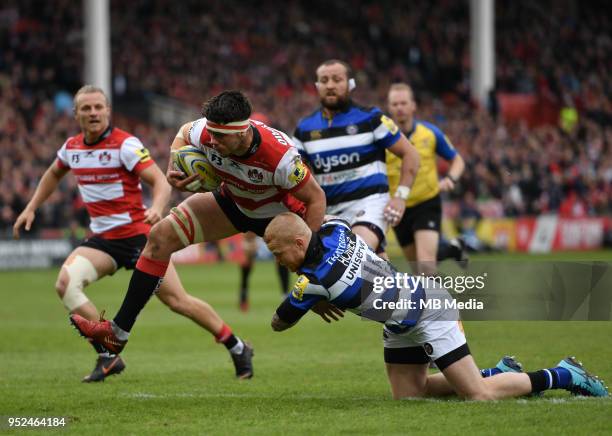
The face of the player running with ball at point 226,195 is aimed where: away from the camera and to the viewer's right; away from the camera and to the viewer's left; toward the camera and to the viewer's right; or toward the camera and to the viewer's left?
toward the camera and to the viewer's left

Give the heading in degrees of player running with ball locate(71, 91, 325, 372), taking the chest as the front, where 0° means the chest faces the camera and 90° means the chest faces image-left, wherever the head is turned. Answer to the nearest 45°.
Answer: approximately 45°

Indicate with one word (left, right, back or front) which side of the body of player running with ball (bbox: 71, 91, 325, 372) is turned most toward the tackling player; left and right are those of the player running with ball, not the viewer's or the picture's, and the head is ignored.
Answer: left
